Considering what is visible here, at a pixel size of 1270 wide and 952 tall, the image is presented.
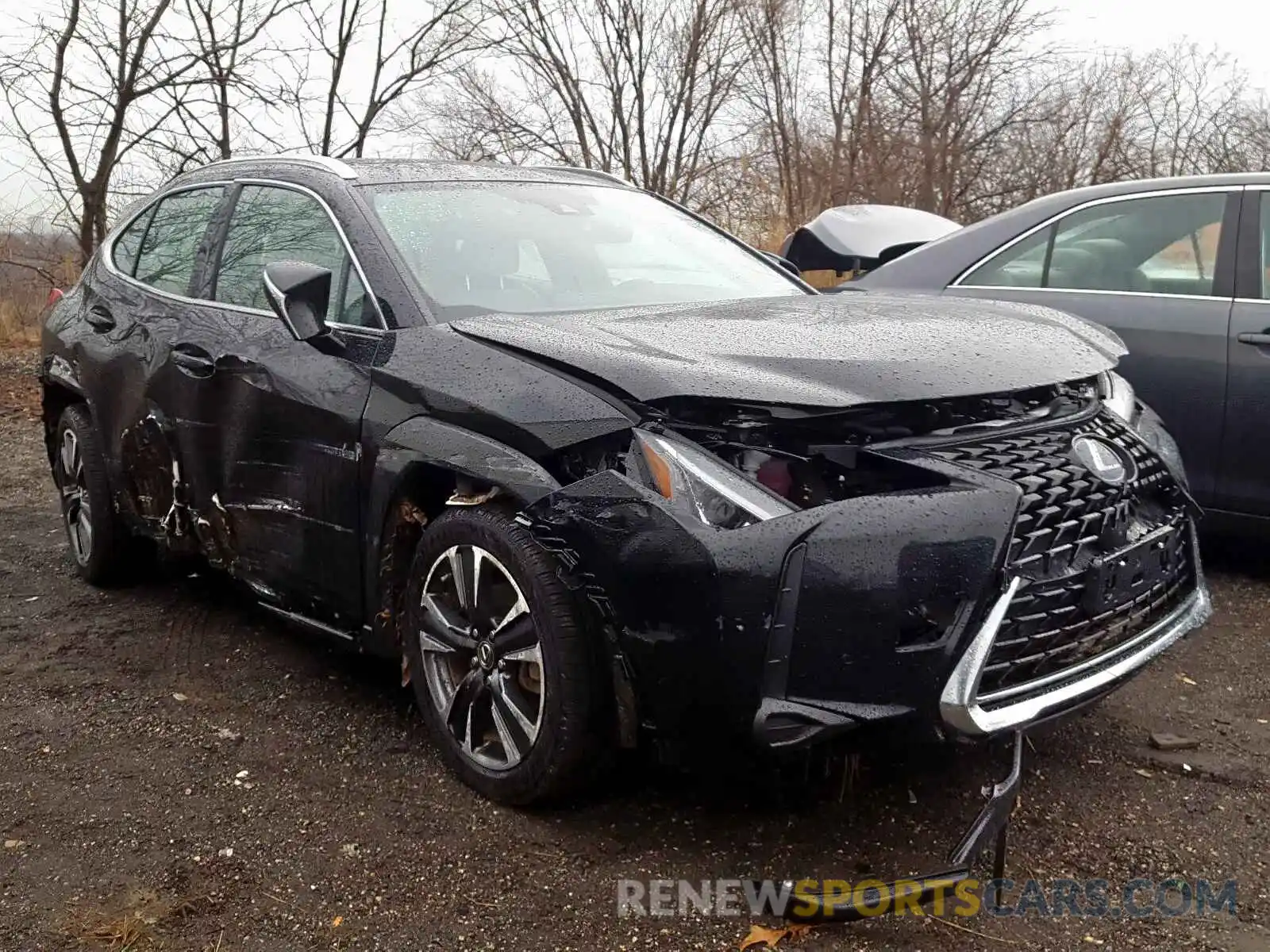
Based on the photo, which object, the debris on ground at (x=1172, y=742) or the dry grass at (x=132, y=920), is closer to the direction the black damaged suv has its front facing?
the debris on ground

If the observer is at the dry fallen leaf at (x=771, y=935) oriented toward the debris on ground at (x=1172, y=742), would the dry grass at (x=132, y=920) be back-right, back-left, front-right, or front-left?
back-left

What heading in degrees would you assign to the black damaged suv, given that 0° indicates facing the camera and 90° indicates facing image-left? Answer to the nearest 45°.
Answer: approximately 315°

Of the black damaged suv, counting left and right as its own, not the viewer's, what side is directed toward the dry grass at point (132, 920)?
right
